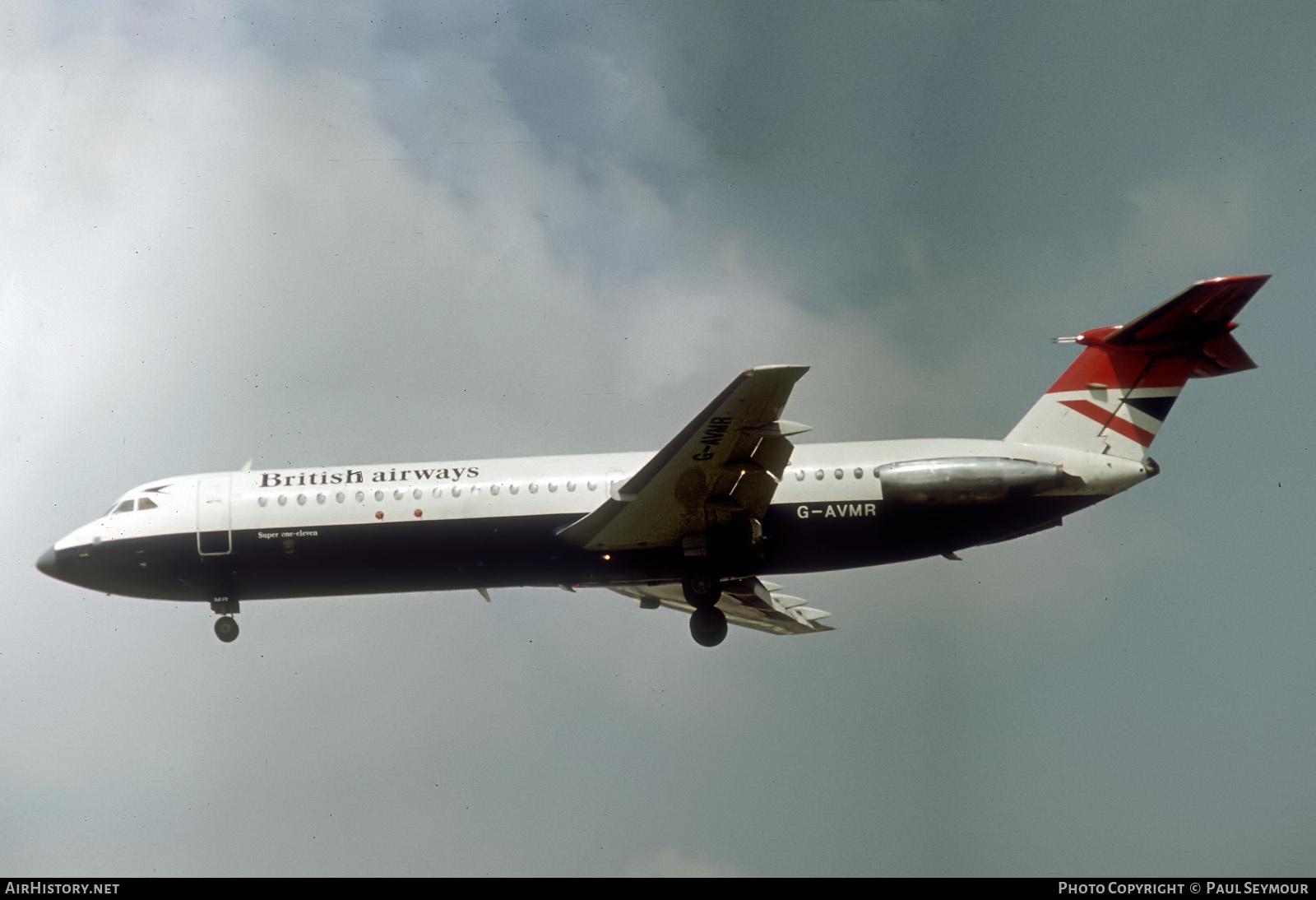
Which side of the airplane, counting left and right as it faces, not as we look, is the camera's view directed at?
left
